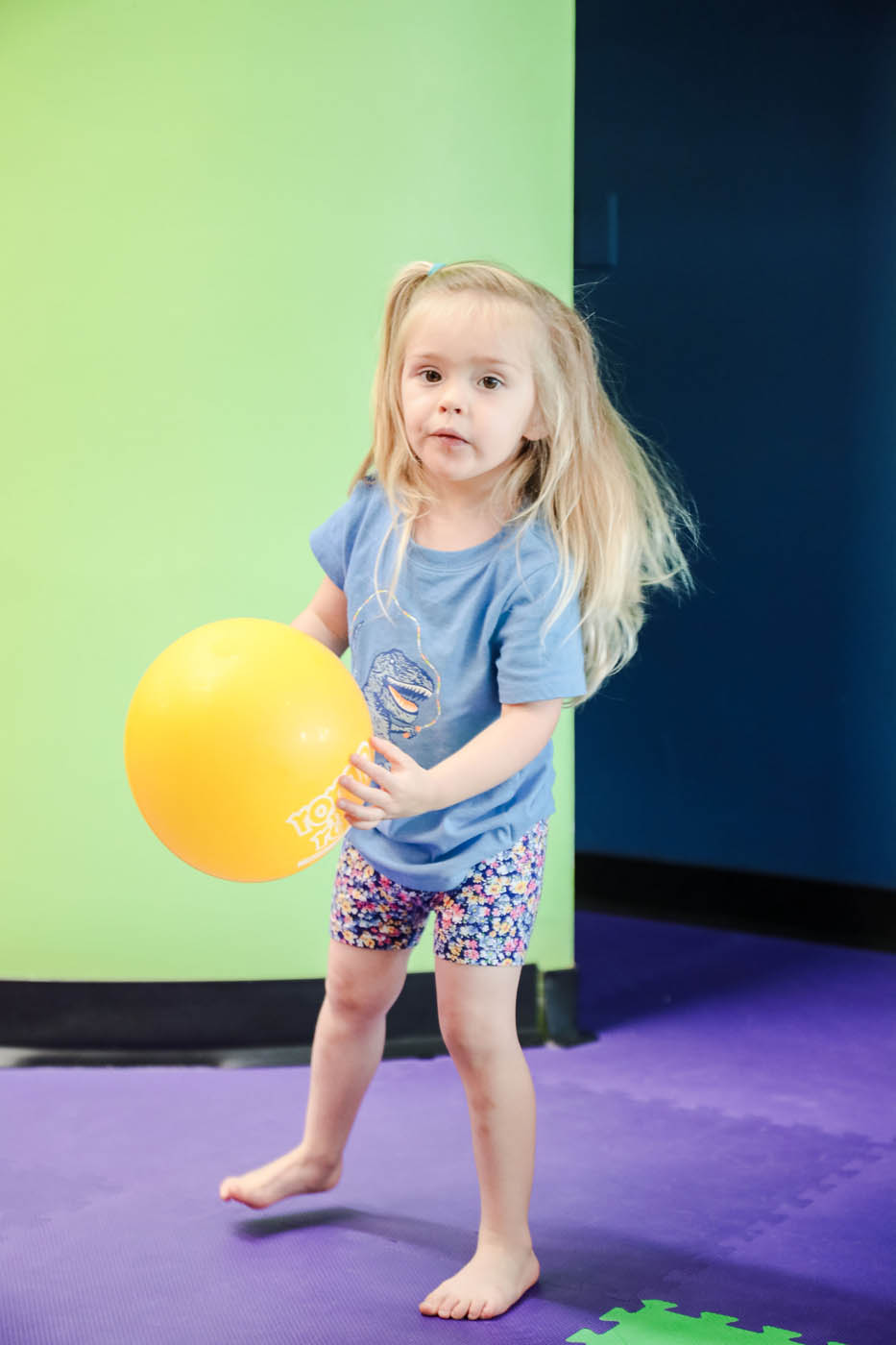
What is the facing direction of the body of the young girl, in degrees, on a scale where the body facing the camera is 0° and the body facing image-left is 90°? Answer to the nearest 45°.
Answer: approximately 45°
